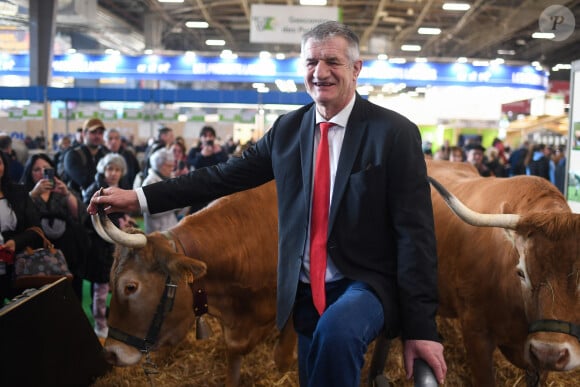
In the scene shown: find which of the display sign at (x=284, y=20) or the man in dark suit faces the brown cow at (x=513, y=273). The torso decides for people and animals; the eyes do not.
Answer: the display sign

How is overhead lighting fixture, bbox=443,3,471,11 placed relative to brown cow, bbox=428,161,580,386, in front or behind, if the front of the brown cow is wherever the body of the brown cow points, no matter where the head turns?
behind

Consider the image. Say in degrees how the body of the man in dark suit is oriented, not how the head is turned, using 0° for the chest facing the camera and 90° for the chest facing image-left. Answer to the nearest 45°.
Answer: approximately 45°

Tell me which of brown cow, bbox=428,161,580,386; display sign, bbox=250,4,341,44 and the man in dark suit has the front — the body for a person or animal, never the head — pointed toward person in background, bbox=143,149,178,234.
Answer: the display sign

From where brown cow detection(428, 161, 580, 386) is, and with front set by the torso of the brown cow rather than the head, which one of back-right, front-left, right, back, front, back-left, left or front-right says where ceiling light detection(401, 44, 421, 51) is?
back-left

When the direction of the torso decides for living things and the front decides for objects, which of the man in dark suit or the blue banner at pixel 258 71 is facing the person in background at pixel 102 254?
the blue banner

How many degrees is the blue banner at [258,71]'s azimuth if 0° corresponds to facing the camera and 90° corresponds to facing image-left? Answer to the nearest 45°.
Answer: approximately 0°

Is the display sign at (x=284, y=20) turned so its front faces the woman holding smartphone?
yes

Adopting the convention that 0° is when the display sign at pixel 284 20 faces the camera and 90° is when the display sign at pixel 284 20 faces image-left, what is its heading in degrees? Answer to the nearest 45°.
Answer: approximately 0°

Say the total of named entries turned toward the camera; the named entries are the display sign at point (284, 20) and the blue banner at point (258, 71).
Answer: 2
